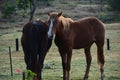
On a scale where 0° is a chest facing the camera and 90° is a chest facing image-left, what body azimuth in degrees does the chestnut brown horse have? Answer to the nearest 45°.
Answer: approximately 45°
